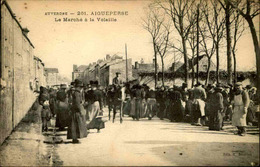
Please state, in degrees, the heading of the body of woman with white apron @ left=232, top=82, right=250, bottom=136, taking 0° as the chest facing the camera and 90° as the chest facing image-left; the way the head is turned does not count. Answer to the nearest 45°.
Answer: approximately 45°

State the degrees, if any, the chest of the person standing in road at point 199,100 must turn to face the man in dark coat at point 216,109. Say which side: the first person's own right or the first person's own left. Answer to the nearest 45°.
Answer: approximately 135° to the first person's own right

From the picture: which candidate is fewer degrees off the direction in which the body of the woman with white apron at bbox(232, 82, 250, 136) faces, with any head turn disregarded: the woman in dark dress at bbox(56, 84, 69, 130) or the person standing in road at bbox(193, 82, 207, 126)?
the woman in dark dress

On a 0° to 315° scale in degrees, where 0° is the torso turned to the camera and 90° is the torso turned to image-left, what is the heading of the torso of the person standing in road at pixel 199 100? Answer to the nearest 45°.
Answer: approximately 180°

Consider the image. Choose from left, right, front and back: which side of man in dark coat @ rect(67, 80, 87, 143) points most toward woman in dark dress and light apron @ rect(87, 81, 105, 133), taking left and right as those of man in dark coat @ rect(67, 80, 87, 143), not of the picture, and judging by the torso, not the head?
left

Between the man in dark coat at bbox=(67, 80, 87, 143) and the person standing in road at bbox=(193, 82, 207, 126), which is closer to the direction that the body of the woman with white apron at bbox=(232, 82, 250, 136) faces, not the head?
the man in dark coat

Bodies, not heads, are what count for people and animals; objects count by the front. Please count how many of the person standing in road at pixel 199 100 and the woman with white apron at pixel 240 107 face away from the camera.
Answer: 1

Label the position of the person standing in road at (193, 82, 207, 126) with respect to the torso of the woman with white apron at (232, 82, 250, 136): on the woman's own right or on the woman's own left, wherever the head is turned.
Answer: on the woman's own right

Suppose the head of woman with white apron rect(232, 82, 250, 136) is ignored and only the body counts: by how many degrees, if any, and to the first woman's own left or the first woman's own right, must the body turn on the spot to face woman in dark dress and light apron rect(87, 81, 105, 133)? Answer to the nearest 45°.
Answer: approximately 45° to the first woman's own right

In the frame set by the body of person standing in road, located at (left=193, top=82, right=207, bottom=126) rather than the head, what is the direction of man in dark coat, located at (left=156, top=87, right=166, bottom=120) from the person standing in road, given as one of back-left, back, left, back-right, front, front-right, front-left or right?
front-left

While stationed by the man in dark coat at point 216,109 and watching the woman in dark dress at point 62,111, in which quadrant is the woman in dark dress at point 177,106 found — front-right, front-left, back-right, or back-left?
front-right
